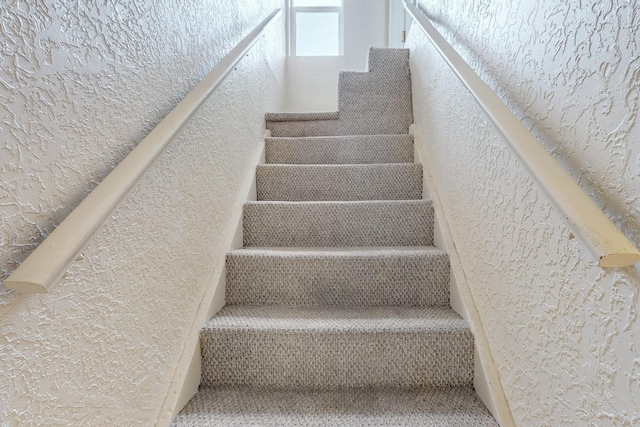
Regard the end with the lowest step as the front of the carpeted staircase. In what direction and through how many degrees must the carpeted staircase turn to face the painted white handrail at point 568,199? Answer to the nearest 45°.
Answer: approximately 45° to its left

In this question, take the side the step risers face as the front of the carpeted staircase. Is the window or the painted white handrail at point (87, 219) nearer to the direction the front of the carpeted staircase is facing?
the painted white handrail

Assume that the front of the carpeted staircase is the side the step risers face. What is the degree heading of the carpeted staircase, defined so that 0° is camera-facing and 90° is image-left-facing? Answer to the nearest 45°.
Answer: approximately 0°

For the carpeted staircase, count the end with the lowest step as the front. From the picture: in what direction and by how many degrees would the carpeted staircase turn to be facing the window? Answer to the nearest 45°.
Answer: approximately 180°

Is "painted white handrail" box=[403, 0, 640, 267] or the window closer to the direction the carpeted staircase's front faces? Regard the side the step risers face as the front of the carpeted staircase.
the painted white handrail

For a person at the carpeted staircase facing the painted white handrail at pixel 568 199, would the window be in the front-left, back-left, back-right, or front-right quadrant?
back-left
